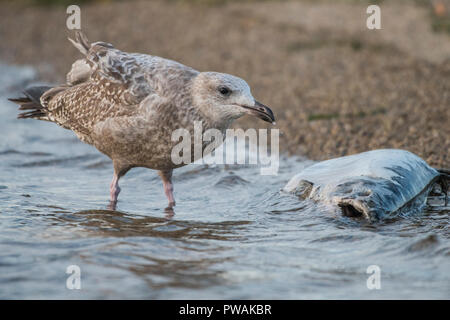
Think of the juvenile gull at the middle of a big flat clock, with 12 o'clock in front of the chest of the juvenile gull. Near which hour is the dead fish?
The dead fish is roughly at 12 o'clock from the juvenile gull.

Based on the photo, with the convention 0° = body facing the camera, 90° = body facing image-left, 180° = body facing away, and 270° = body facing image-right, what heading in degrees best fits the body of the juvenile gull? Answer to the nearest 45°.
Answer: approximately 270°
